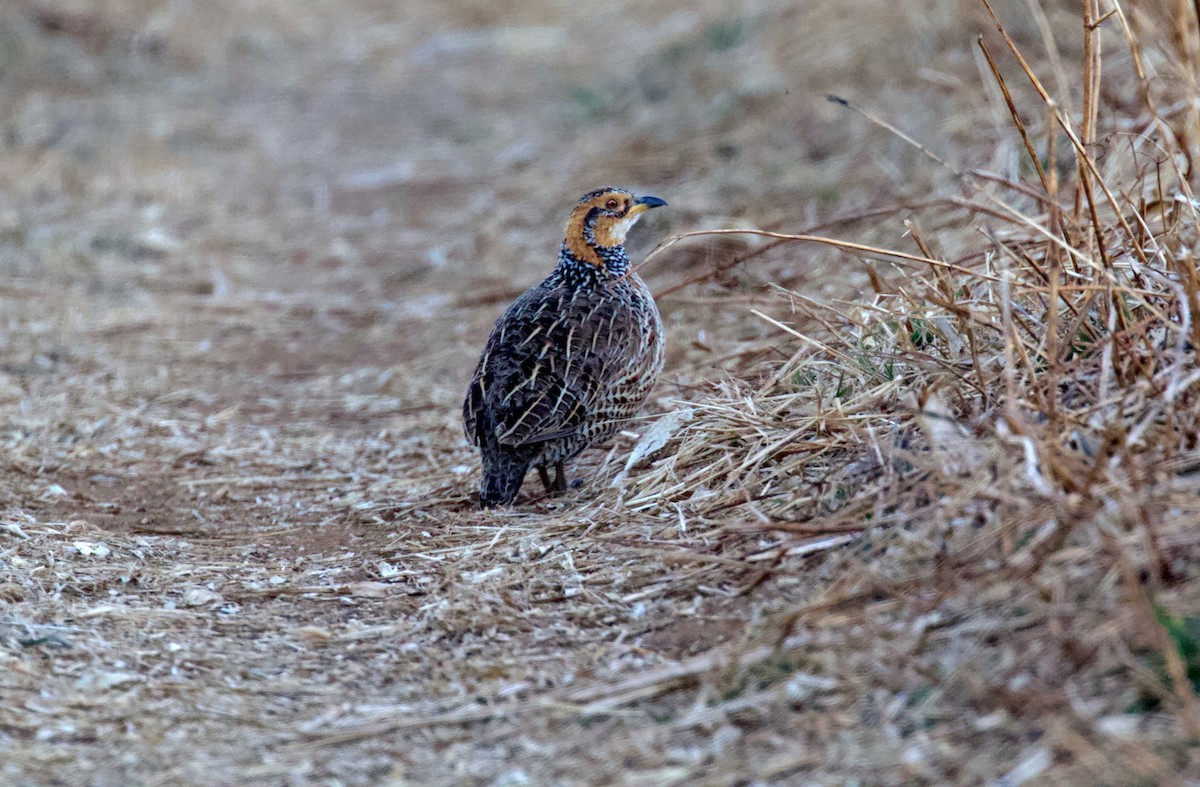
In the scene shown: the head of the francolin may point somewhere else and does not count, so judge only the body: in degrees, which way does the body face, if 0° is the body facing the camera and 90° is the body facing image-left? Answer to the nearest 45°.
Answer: approximately 225°
